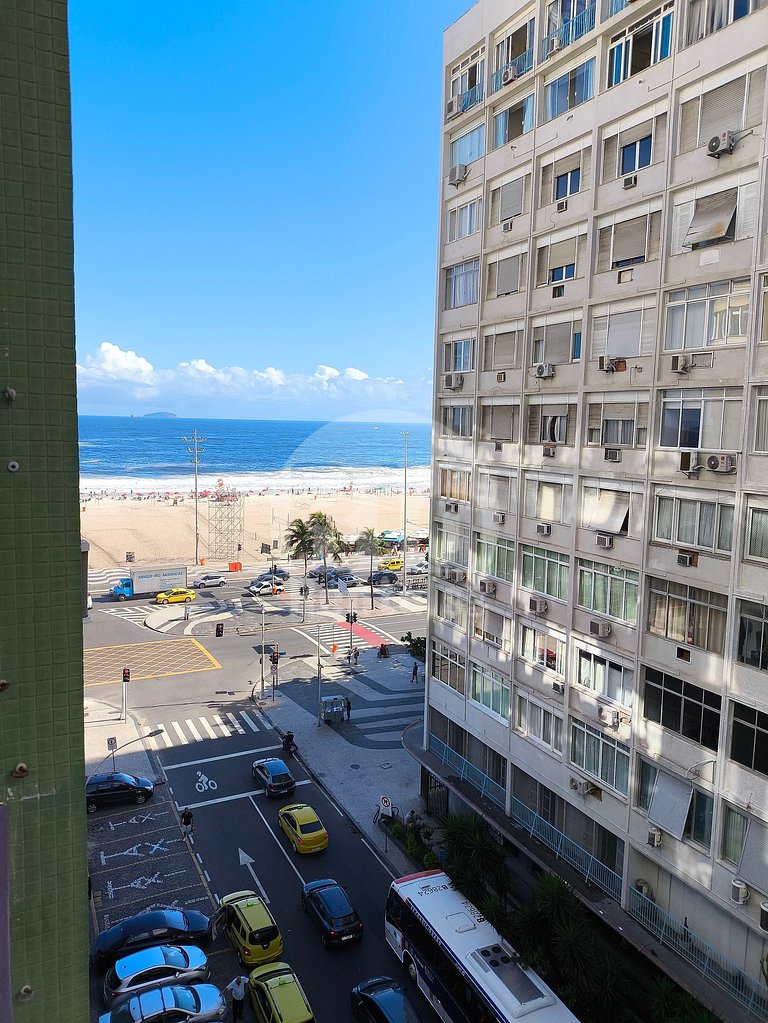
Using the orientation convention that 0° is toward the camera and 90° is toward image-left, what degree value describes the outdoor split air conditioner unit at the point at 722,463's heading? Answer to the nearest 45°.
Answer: approximately 45°

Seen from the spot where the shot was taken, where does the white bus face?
facing away from the viewer and to the left of the viewer

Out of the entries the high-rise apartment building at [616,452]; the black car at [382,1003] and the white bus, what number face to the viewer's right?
0

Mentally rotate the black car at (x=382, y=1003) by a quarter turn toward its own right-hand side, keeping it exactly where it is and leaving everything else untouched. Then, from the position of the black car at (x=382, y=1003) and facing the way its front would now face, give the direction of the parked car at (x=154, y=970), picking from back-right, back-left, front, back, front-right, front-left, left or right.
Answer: back-left

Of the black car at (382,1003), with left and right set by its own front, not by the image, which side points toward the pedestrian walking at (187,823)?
front

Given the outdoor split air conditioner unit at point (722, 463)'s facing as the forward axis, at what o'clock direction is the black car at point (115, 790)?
The black car is roughly at 2 o'clock from the outdoor split air conditioner unit.

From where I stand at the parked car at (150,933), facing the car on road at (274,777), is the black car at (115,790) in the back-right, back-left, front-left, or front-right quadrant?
front-left

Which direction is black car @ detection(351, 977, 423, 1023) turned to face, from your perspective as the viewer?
facing away from the viewer and to the left of the viewer

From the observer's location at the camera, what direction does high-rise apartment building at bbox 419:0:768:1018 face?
facing the viewer and to the left of the viewer

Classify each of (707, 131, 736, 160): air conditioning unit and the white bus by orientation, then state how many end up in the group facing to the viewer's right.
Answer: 0
